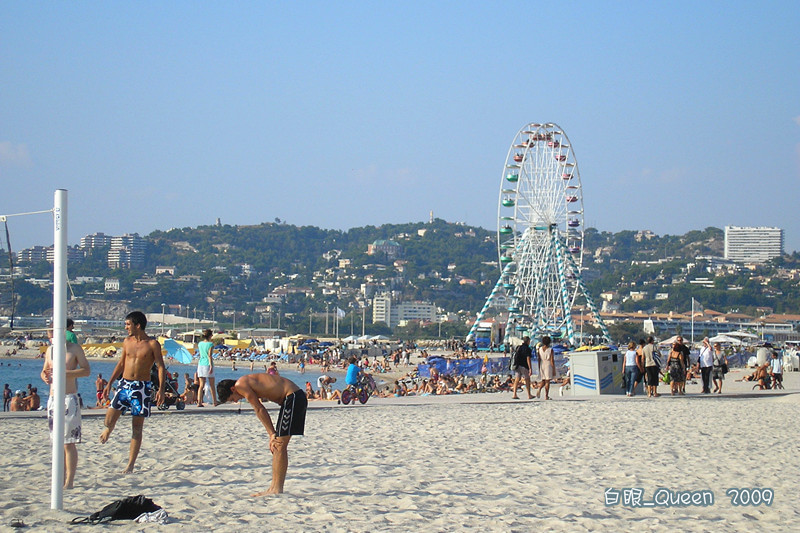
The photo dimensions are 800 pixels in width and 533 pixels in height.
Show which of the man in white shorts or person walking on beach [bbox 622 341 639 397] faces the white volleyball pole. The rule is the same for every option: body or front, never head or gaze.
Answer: the man in white shorts

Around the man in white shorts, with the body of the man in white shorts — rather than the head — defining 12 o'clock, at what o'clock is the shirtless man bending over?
The shirtless man bending over is roughly at 10 o'clock from the man in white shorts.

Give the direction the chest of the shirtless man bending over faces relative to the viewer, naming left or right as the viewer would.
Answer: facing to the left of the viewer

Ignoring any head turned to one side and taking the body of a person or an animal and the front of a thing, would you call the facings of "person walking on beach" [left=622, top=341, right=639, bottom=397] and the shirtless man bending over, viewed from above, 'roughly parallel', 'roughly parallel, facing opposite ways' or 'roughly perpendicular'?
roughly perpendicular

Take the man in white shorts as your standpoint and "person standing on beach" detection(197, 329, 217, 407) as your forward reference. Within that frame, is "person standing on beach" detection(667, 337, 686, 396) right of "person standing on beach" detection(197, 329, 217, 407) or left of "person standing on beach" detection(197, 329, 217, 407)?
right

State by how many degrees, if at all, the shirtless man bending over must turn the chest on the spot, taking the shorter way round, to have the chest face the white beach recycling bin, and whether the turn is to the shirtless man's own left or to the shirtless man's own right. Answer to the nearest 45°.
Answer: approximately 135° to the shirtless man's own right

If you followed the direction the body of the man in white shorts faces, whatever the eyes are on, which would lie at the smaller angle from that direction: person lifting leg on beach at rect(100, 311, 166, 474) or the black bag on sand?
the black bag on sand

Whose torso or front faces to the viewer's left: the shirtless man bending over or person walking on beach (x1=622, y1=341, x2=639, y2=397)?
the shirtless man bending over

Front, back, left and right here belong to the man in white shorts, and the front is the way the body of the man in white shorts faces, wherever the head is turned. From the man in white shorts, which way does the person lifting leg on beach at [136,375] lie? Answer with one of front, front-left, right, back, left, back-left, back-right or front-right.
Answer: back-left

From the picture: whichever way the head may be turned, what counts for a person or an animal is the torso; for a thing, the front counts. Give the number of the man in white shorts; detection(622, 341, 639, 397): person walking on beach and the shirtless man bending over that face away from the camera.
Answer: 1

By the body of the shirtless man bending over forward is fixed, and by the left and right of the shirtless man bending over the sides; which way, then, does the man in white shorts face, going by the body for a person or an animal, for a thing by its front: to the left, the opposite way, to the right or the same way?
to the left

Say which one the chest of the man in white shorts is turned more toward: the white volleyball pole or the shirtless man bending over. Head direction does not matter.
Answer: the white volleyball pole

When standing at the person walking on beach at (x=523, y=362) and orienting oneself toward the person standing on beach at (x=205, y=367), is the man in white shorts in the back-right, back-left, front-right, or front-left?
front-left
